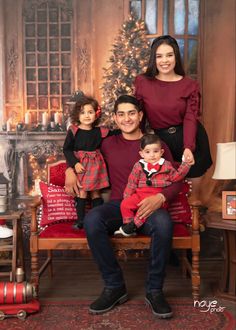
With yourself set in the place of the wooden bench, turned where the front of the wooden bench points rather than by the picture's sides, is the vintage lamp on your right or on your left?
on your left

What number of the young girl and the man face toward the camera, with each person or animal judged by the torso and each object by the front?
2

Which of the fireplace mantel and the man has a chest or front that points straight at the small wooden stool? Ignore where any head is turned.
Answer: the fireplace mantel

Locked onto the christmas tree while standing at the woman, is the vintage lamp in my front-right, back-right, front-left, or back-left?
back-right

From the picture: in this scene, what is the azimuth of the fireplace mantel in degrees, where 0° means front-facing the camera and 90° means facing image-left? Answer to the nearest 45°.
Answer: approximately 0°
